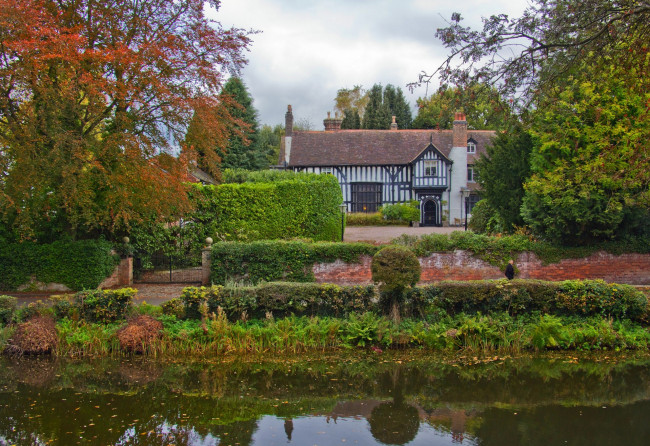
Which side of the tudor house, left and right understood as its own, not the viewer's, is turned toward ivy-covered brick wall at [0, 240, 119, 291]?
front

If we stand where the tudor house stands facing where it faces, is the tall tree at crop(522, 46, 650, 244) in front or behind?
in front

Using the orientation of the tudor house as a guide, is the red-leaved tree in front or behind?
in front

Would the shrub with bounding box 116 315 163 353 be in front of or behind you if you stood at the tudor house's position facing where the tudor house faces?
in front

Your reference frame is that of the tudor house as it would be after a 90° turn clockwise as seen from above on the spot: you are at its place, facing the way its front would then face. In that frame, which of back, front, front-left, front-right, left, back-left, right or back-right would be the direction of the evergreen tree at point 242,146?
front

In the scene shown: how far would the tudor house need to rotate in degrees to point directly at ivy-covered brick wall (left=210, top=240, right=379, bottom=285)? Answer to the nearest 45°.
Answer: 0° — it already faces it

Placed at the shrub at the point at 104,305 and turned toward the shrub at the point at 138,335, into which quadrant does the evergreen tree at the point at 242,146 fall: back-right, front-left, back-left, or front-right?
back-left

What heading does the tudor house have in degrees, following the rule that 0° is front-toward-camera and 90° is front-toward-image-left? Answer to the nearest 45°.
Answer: approximately 0°

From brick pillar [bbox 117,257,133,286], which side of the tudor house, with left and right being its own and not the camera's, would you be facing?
front

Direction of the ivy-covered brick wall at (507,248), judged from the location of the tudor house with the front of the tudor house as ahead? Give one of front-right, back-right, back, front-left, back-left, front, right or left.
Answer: front

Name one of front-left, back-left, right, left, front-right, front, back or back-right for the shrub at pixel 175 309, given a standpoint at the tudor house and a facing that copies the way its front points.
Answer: front

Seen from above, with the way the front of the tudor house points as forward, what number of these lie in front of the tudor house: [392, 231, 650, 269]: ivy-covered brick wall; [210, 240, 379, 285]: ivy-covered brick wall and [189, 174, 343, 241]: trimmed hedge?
3
